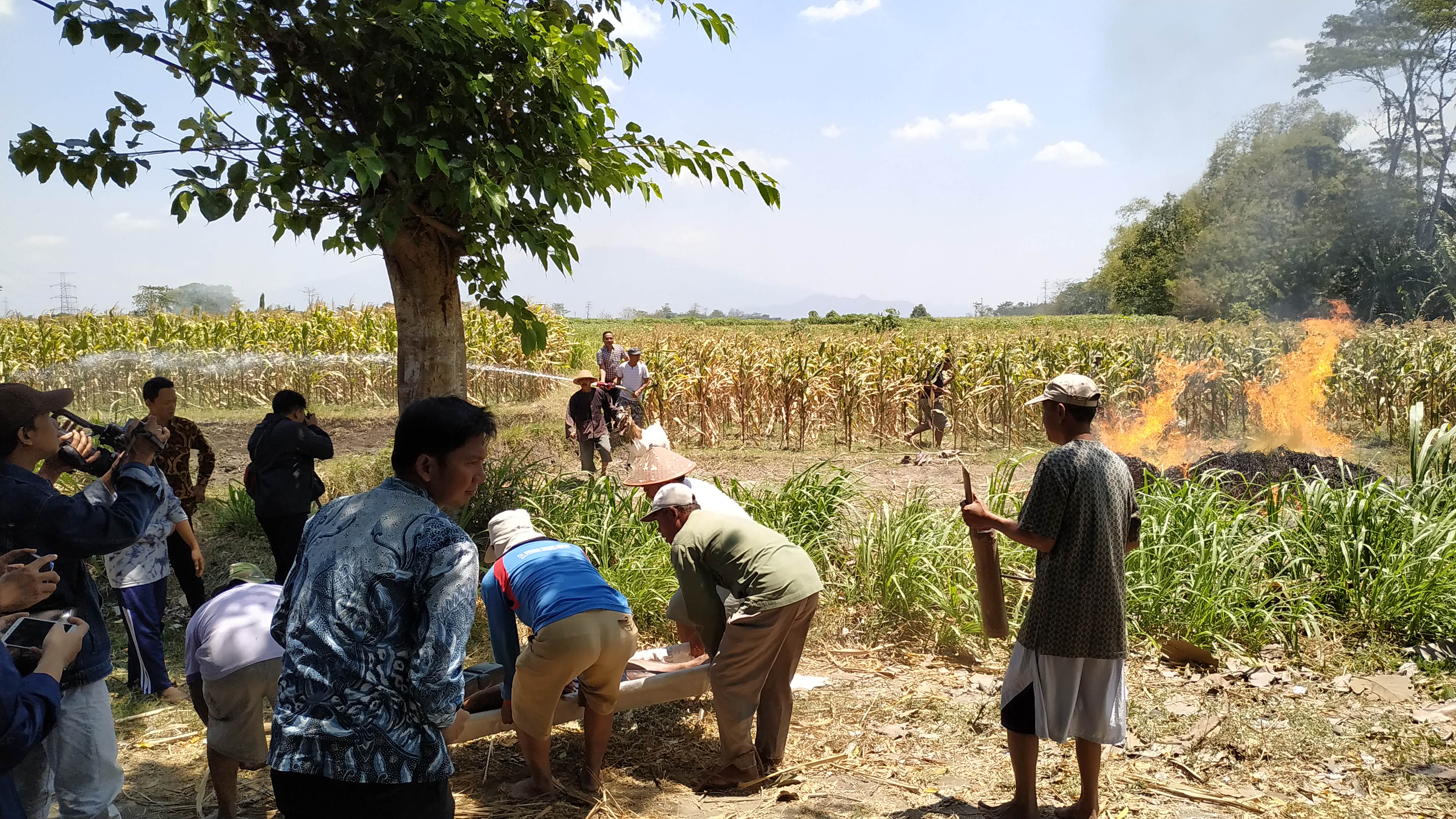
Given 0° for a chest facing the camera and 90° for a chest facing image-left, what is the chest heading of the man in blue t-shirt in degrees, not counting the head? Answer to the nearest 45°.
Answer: approximately 135°

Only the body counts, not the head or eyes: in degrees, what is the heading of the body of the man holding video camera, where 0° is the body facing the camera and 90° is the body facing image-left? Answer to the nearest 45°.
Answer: approximately 270°

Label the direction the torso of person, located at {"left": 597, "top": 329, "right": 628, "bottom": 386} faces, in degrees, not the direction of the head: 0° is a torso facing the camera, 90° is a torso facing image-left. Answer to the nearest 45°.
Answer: approximately 0°

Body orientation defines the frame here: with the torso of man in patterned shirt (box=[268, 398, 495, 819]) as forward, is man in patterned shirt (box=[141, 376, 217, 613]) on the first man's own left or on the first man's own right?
on the first man's own left
